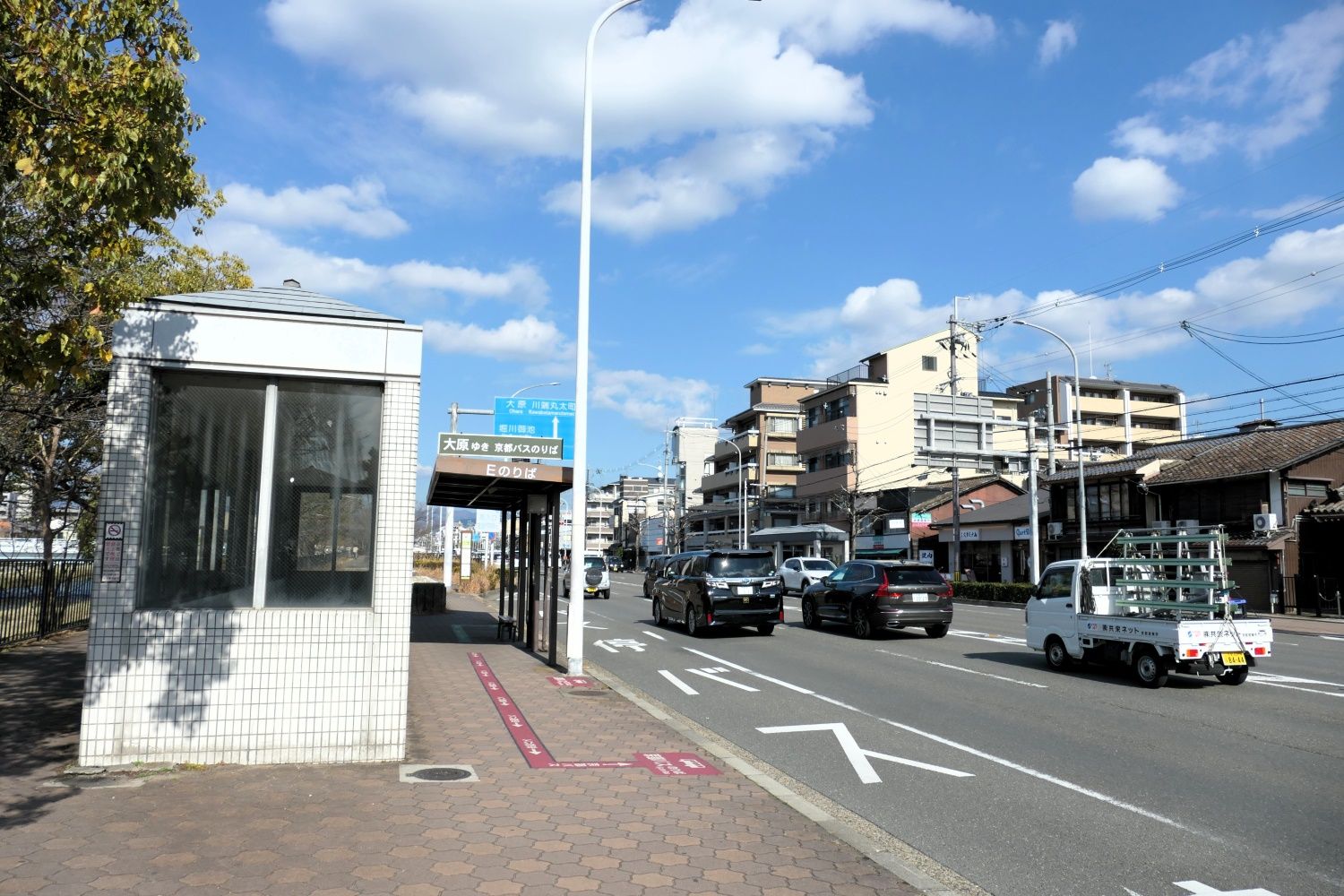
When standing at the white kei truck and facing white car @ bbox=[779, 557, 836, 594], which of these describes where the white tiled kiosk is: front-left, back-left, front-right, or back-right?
back-left

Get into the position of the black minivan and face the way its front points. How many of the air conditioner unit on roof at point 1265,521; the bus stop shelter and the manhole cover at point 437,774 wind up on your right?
1

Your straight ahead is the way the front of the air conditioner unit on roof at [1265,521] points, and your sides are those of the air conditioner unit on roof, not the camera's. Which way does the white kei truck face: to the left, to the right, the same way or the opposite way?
to the right

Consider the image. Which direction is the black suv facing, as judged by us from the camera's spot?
facing away from the viewer and to the left of the viewer

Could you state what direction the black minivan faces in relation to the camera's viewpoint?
facing away from the viewer and to the left of the viewer

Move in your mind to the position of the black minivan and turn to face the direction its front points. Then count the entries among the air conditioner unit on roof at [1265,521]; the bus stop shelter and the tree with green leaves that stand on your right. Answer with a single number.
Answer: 1

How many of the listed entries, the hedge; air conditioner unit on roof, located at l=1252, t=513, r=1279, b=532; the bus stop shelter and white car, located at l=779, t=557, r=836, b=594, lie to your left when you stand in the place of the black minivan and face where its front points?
1

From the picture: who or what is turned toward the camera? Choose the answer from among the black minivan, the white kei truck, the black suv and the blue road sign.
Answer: the blue road sign

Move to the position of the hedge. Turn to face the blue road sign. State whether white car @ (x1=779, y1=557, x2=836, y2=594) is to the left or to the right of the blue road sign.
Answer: right
